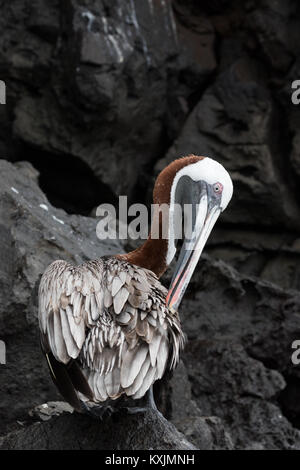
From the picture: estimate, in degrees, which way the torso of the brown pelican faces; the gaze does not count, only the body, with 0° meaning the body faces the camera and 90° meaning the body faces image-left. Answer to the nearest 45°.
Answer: approximately 225°
